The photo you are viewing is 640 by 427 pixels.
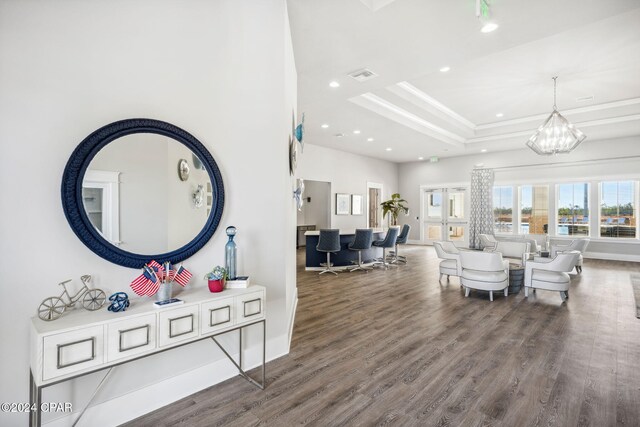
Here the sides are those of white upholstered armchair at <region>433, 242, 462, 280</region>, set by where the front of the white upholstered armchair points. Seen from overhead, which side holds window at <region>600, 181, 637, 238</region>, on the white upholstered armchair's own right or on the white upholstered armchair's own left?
on the white upholstered armchair's own left

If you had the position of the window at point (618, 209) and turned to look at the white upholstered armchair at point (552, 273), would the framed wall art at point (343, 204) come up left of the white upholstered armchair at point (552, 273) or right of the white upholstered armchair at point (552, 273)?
right

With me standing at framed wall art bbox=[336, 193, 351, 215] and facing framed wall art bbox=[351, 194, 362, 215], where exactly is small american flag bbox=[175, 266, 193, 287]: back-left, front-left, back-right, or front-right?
back-right

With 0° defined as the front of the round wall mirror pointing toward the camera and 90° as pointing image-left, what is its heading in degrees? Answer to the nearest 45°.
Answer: approximately 315°

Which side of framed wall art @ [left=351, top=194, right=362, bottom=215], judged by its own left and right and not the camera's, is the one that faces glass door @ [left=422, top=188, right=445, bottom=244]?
left

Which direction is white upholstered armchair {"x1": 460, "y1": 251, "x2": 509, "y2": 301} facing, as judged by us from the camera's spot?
facing away from the viewer and to the right of the viewer

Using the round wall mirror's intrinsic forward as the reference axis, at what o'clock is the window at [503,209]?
The window is roughly at 10 o'clock from the round wall mirror.

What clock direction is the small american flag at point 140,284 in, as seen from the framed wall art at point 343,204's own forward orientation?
The small american flag is roughly at 2 o'clock from the framed wall art.

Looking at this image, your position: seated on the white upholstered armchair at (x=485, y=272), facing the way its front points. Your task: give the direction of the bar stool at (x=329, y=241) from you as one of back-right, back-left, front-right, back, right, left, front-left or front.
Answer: back-left

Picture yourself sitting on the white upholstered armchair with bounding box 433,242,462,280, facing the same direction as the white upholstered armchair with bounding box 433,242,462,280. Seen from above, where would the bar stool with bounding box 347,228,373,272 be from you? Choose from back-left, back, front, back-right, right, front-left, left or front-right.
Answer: back

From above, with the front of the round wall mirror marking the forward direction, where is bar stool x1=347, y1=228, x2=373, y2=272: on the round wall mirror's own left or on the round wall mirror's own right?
on the round wall mirror's own left
